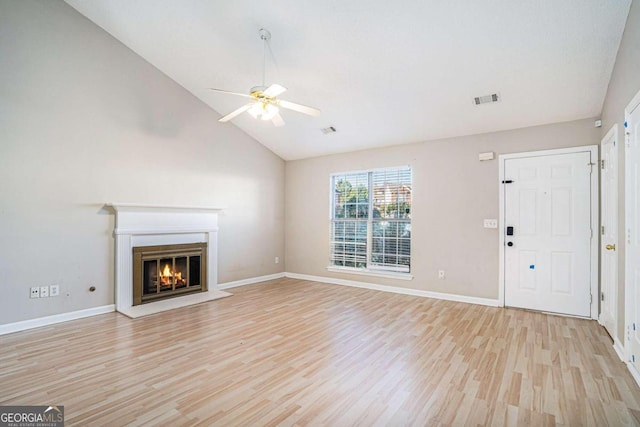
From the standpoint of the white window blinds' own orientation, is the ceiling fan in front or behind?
in front

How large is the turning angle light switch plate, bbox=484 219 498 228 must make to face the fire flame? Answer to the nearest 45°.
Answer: approximately 45° to its right

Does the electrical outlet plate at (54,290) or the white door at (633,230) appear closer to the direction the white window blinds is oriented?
the electrical outlet plate

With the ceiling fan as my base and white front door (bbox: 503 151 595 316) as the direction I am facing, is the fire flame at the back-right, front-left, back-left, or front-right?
back-left

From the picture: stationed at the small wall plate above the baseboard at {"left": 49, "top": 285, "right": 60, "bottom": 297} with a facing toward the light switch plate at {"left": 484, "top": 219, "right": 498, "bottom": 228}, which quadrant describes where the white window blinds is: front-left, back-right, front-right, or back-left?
front-left

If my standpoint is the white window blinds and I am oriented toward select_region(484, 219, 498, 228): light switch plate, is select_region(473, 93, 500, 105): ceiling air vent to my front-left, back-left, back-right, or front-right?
front-right

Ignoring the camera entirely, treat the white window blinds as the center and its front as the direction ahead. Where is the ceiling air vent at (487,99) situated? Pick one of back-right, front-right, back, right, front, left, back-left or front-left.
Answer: left

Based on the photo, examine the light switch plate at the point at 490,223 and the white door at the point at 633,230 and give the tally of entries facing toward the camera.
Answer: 1

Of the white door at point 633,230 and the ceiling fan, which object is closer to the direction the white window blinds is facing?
the ceiling fan

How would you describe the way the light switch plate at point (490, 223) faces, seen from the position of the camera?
facing the viewer

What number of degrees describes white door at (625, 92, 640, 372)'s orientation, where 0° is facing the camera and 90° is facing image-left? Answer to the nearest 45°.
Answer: approximately 90°

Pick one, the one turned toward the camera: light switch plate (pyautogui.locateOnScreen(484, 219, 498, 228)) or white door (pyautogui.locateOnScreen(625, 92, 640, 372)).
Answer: the light switch plate

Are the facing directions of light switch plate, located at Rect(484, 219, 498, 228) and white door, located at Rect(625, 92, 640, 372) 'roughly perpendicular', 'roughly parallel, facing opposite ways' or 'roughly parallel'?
roughly perpendicular

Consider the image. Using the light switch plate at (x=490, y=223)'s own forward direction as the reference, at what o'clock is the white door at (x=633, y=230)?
The white door is roughly at 11 o'clock from the light switch plate.

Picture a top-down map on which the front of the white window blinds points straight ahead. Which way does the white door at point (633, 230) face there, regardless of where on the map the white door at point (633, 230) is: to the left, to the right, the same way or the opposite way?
to the right
